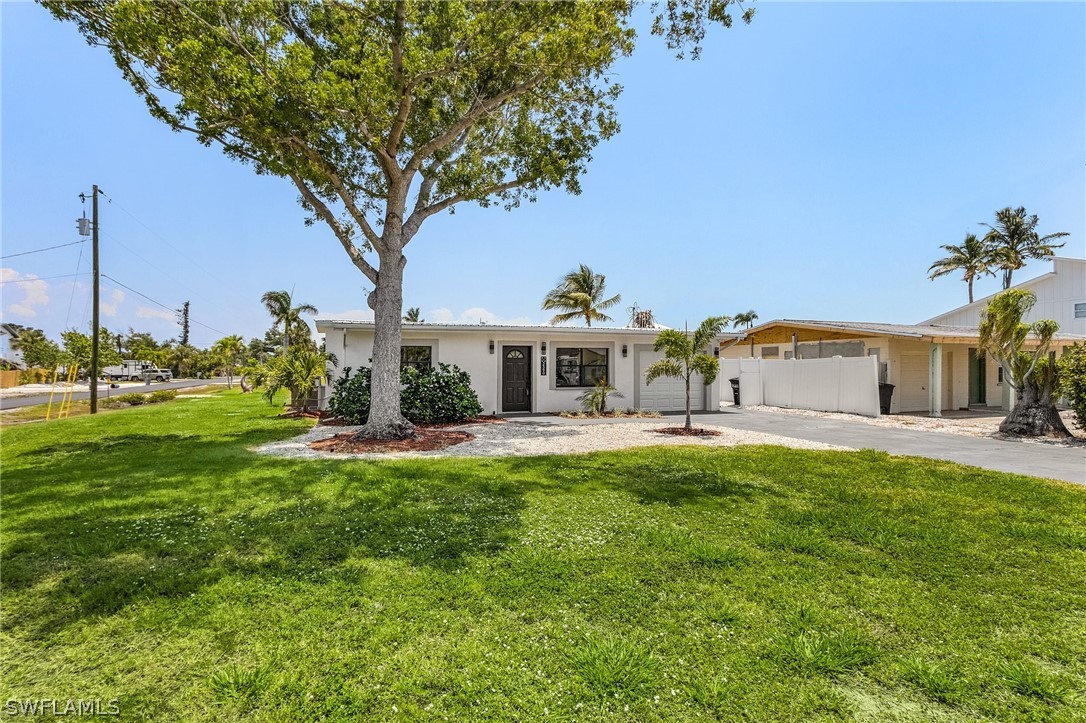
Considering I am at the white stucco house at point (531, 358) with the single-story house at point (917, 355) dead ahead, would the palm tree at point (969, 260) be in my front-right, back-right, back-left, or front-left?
front-left

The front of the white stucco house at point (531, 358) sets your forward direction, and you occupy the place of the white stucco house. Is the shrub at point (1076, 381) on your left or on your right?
on your left

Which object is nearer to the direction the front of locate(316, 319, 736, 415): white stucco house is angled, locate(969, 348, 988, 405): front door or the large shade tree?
the large shade tree

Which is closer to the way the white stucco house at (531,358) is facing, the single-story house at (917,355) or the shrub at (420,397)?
the shrub

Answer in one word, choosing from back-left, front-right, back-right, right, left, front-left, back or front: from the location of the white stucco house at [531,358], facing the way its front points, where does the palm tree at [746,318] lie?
back-left

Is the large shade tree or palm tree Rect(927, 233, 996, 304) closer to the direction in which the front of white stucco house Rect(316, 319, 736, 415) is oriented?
the large shade tree

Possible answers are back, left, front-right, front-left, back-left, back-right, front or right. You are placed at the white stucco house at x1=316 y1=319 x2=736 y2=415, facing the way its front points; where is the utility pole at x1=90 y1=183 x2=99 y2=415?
right

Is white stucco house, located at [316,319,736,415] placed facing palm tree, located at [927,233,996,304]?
no

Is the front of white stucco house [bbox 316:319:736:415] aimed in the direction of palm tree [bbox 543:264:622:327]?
no

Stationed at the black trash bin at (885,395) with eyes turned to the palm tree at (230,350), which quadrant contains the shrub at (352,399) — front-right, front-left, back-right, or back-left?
front-left

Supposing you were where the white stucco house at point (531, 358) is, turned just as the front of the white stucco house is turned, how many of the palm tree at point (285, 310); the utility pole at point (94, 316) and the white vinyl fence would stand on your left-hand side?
1

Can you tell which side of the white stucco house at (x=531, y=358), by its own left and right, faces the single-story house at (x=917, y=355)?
left

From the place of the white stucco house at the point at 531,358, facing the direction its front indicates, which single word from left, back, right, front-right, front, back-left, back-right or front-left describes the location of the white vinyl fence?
left

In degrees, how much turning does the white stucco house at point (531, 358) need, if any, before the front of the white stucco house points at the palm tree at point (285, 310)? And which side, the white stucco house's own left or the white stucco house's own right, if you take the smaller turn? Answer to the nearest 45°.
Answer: approximately 135° to the white stucco house's own right

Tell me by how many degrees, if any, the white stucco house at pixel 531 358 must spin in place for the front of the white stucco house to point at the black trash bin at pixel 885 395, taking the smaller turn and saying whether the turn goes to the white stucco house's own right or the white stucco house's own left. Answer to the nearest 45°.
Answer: approximately 90° to the white stucco house's own left

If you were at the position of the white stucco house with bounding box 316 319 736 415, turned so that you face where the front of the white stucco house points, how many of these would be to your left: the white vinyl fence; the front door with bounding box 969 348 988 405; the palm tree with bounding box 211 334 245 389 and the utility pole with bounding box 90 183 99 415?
2

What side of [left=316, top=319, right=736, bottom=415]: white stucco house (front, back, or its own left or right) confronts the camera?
front

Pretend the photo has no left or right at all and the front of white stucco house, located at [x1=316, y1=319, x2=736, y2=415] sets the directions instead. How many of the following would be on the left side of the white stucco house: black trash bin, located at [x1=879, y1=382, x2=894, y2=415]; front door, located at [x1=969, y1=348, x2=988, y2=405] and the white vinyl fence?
3

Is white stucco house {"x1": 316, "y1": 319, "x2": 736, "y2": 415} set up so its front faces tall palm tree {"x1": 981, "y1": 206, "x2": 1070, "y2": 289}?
no
